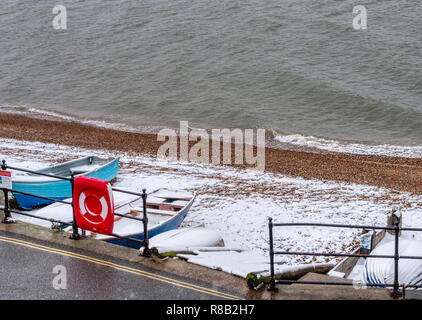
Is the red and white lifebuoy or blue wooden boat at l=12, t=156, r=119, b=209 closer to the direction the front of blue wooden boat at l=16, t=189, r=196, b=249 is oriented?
the red and white lifebuoy

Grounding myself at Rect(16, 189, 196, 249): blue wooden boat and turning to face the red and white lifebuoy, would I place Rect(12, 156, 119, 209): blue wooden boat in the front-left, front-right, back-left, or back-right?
back-right

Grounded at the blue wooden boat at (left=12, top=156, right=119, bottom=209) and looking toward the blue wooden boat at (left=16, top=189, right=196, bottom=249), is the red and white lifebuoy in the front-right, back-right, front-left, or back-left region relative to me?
front-right
